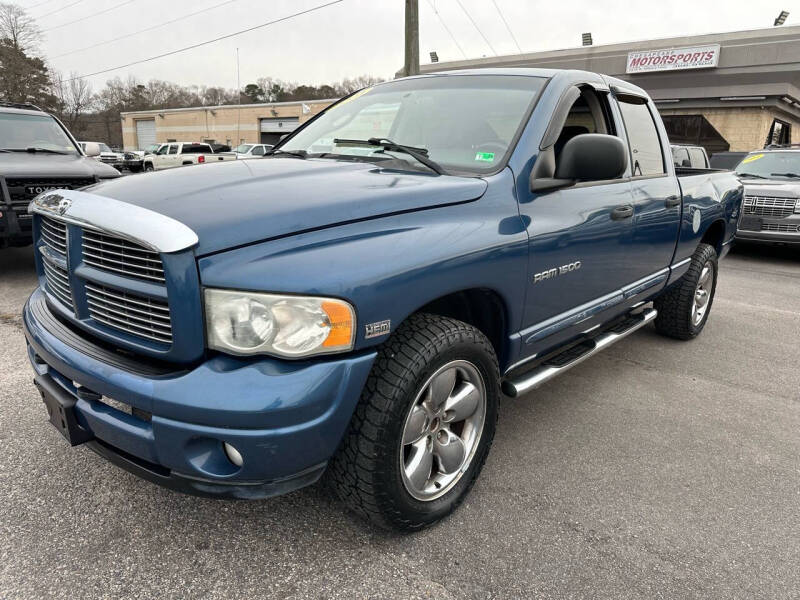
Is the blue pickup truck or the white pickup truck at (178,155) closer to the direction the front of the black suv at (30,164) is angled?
the blue pickup truck

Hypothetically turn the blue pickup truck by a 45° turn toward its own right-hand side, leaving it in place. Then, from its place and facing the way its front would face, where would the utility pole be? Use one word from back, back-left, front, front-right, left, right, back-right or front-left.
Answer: right

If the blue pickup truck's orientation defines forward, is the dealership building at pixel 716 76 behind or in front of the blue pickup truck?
behind

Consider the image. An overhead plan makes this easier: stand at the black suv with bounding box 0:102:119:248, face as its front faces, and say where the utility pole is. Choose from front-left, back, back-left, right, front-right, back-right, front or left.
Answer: left

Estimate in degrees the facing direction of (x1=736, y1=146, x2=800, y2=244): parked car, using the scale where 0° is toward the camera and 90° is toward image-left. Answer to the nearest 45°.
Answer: approximately 0°

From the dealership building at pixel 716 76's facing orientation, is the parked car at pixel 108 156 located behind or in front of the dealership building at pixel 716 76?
in front

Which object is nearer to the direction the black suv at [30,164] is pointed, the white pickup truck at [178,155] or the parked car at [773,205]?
the parked car

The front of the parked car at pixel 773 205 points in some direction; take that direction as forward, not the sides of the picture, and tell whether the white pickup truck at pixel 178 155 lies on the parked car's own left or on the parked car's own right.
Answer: on the parked car's own right

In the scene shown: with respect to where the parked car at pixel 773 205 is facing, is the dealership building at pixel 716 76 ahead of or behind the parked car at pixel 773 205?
behind
